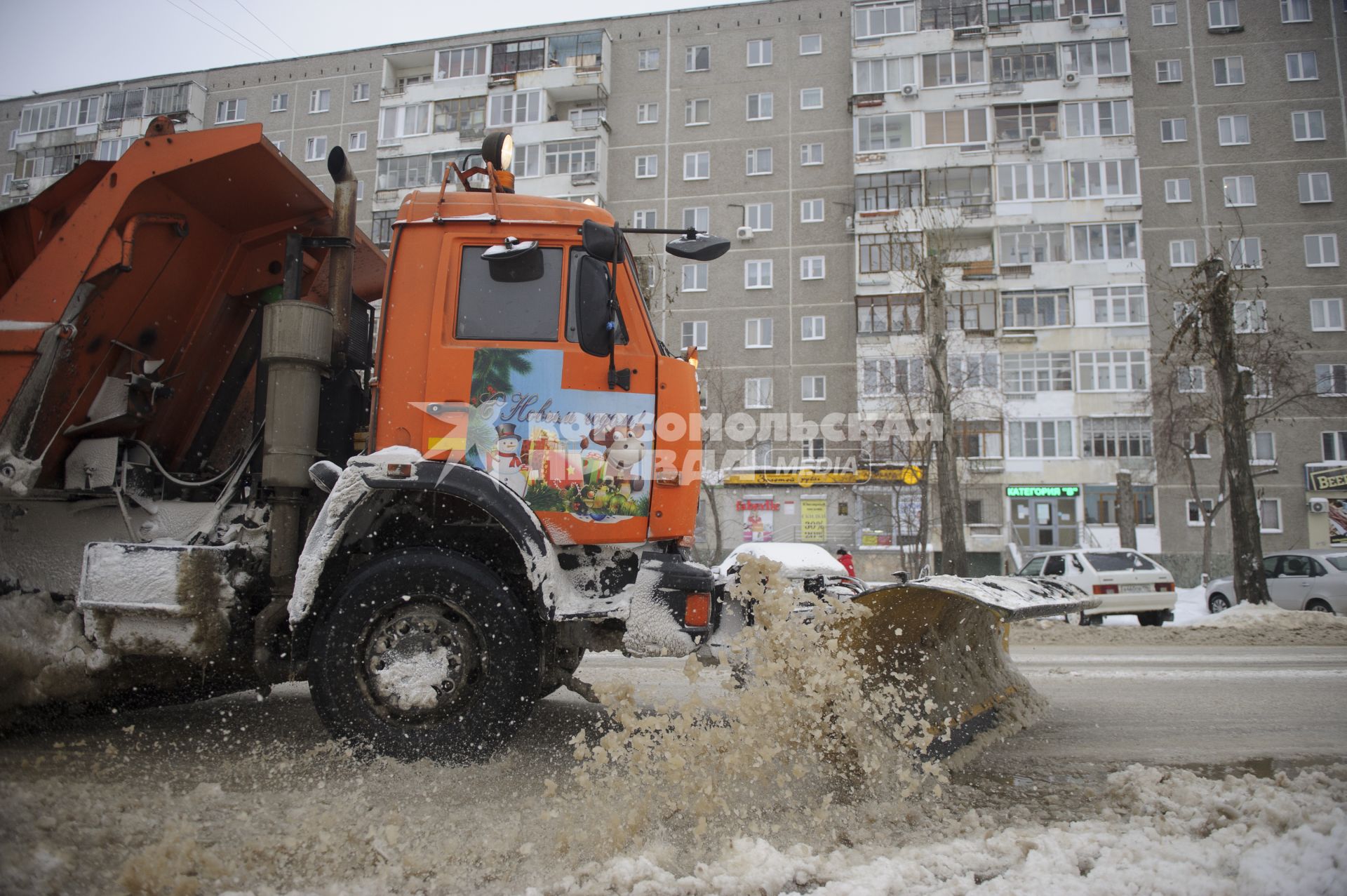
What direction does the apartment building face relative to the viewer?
toward the camera

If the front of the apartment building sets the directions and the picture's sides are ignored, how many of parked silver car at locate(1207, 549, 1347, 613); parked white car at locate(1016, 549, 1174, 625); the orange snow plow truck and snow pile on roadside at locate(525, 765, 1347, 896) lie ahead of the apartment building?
4

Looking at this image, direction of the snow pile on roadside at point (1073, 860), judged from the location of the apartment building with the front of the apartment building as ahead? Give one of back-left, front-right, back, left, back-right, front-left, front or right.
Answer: front

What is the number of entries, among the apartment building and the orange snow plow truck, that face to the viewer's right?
1

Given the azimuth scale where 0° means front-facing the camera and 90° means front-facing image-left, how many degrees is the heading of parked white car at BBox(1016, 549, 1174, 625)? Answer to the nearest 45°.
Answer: approximately 135°

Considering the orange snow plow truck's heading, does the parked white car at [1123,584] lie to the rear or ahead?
ahead

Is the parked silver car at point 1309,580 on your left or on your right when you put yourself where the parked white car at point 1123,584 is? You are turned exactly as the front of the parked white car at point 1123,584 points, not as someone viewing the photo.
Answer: on your right

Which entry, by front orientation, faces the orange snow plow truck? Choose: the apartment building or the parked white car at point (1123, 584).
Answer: the apartment building

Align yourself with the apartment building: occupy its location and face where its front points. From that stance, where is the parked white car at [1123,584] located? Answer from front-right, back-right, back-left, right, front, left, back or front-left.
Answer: front

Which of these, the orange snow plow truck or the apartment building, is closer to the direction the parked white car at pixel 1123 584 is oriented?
the apartment building

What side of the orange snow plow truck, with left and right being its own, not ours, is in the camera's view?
right

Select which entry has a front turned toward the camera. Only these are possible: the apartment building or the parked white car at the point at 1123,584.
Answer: the apartment building

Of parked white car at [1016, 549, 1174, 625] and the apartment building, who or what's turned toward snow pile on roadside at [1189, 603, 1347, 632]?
the apartment building

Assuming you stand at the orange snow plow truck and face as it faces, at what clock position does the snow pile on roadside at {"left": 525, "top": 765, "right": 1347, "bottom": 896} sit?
The snow pile on roadside is roughly at 1 o'clock from the orange snow plow truck.

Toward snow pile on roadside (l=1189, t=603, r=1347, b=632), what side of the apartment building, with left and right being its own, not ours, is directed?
front

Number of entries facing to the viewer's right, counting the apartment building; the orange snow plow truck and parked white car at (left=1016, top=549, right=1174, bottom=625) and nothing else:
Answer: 1
